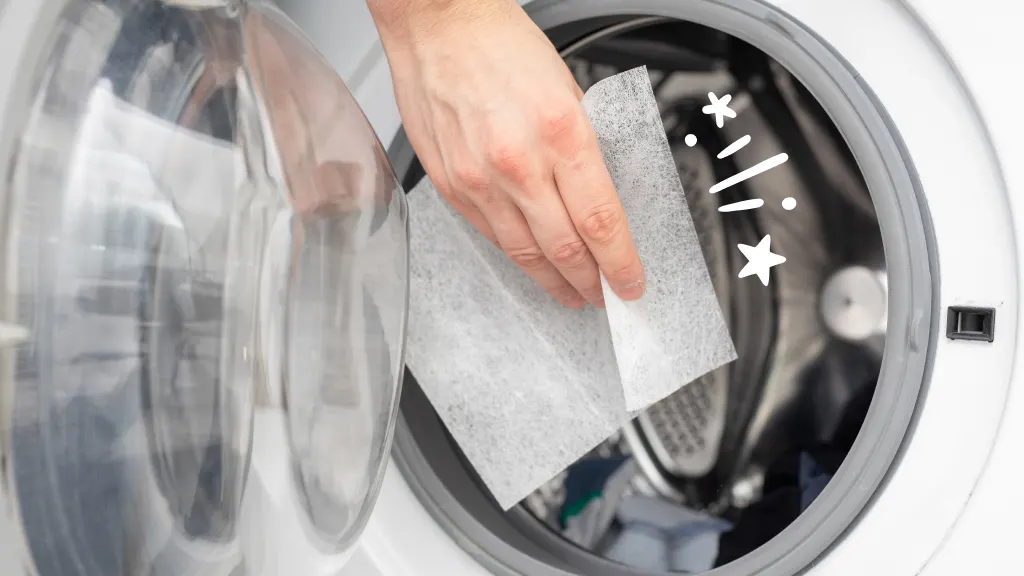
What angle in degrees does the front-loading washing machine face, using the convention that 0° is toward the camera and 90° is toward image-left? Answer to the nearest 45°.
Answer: approximately 45°
